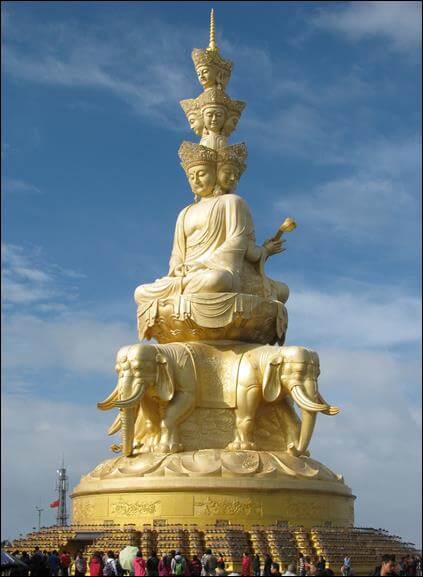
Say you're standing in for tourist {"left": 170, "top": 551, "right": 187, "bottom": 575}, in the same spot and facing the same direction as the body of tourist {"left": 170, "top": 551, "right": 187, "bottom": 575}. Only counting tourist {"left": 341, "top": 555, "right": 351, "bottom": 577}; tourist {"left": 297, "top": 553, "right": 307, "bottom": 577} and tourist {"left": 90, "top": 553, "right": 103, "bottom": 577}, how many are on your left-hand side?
1

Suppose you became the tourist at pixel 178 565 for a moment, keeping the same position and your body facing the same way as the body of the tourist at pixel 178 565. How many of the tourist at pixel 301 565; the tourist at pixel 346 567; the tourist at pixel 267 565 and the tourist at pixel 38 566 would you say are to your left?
1

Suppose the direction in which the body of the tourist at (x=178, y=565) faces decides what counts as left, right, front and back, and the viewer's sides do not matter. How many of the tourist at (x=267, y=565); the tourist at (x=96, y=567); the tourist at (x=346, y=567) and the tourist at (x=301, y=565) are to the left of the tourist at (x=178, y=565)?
1

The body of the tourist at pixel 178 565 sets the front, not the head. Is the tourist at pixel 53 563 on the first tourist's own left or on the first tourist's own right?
on the first tourist's own left

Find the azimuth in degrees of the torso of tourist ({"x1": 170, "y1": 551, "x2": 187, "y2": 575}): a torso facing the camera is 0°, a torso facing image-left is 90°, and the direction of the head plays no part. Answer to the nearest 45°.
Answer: approximately 180°

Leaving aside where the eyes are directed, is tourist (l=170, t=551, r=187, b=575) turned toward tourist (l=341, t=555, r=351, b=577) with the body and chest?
no

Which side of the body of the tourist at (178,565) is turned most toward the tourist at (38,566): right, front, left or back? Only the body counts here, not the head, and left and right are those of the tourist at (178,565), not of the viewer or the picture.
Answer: left

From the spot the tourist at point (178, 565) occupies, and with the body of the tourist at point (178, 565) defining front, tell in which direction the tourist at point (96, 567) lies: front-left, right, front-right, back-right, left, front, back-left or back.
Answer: left

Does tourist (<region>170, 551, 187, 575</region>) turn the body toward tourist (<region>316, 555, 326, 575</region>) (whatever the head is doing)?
no

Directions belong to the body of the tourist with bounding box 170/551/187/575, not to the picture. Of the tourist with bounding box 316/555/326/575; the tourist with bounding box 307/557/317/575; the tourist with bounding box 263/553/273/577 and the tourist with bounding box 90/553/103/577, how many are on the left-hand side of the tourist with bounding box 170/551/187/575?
1

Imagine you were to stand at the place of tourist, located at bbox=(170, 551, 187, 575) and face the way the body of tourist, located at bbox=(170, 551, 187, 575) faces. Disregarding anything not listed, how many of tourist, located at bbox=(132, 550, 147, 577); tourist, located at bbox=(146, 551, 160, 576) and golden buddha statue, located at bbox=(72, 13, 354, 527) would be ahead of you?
1

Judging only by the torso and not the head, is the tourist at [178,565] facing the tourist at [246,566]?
no

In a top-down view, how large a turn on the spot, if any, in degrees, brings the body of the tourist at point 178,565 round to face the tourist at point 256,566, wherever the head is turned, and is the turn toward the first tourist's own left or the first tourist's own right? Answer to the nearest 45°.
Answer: approximately 45° to the first tourist's own right
